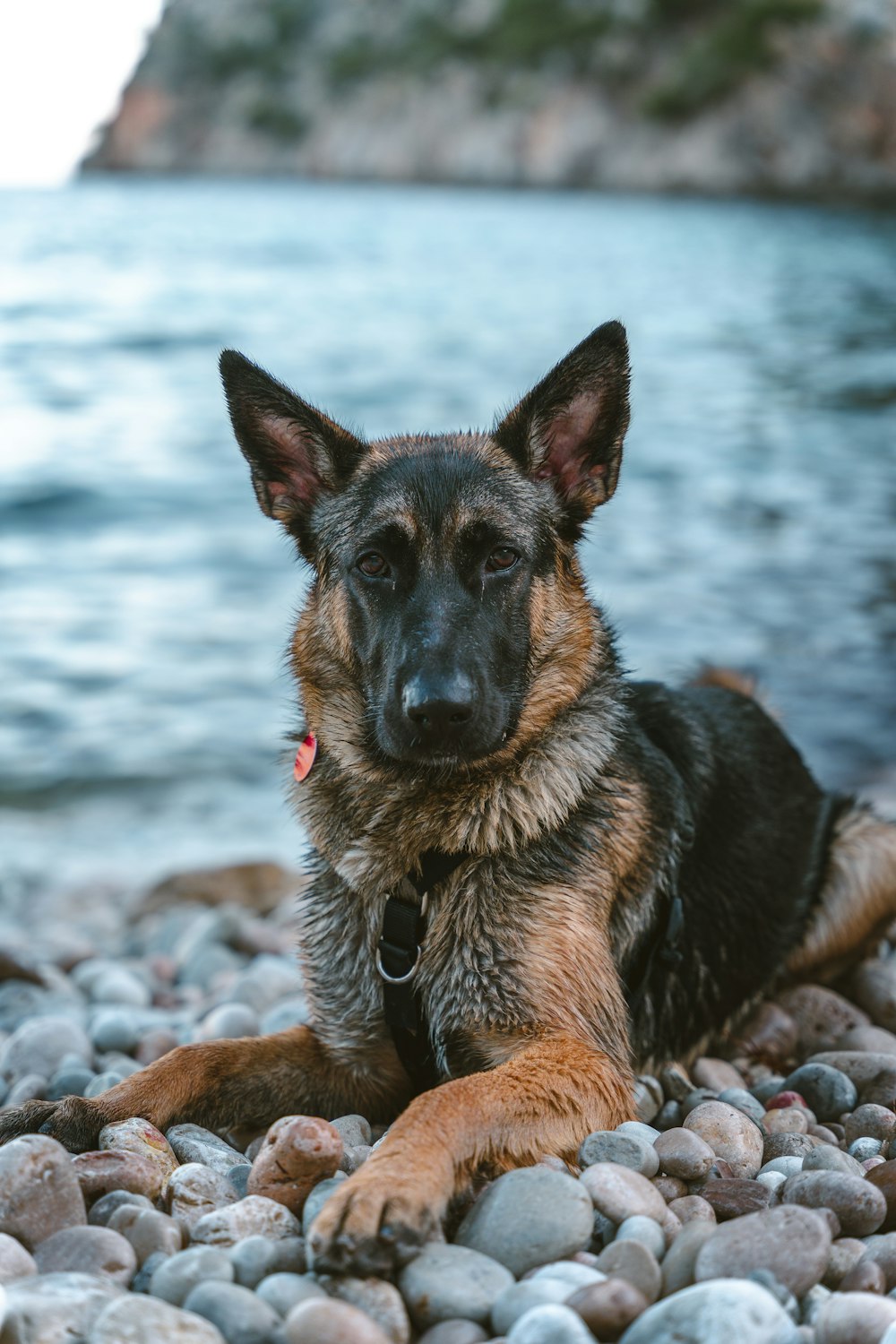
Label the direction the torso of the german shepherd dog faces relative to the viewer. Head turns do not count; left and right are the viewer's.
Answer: facing the viewer and to the left of the viewer

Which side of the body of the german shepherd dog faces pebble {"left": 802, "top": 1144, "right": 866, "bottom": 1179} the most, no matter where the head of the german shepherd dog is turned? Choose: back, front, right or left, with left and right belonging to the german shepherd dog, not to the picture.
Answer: left

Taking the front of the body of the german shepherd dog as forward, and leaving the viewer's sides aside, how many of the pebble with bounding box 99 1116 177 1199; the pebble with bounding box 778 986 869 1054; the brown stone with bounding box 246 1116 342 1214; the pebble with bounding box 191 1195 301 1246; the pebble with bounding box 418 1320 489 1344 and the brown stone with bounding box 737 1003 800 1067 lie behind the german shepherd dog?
2

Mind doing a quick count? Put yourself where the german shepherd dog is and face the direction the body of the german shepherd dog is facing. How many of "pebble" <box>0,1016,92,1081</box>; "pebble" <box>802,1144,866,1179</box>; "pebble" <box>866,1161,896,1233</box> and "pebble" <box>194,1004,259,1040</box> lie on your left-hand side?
2

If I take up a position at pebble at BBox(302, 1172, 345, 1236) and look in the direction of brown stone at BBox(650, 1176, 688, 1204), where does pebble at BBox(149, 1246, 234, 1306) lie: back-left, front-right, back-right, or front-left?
back-right

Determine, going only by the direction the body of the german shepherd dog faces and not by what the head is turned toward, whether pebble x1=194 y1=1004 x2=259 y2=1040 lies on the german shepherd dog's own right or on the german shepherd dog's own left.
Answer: on the german shepherd dog's own right

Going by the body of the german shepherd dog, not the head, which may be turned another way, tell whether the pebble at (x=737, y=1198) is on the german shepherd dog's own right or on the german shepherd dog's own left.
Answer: on the german shepherd dog's own left

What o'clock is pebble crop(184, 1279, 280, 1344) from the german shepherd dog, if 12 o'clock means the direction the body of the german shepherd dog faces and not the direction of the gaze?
The pebble is roughly at 11 o'clock from the german shepherd dog.

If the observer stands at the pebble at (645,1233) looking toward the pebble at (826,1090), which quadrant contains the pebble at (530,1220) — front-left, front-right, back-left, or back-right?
back-left

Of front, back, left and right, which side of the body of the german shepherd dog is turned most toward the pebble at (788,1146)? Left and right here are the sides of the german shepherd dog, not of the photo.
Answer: left

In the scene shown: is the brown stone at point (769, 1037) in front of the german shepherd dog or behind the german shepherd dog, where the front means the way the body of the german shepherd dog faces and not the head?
behind
